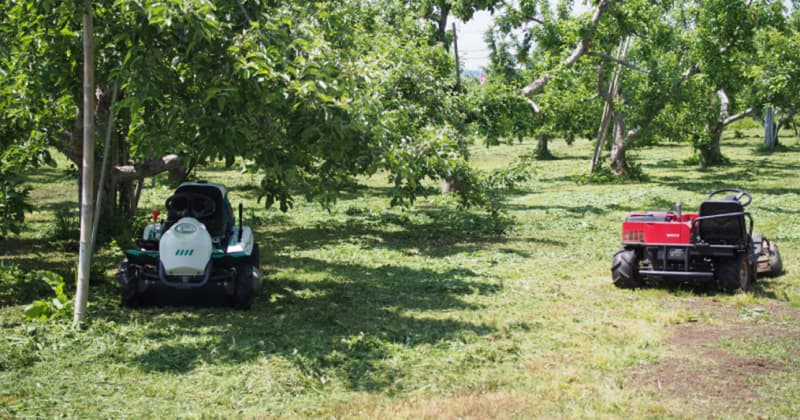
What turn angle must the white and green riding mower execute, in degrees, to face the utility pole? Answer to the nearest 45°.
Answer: approximately 135° to its left

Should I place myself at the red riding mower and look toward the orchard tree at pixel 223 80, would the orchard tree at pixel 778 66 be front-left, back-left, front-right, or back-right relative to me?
back-right
